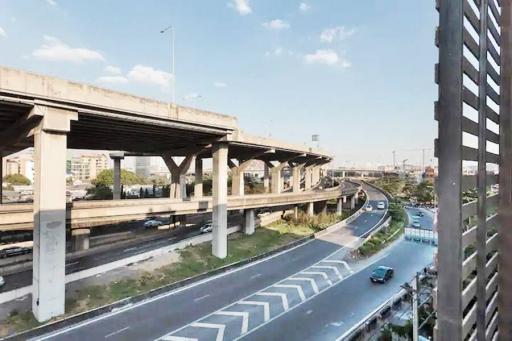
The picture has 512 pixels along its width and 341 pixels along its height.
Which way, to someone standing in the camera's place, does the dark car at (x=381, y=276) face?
facing the viewer and to the left of the viewer

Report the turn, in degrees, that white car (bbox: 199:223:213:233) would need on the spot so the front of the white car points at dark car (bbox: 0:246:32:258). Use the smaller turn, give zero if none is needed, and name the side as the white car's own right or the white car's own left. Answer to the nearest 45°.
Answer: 0° — it already faces it

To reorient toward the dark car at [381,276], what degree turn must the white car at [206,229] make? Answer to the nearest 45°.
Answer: approximately 90° to its left

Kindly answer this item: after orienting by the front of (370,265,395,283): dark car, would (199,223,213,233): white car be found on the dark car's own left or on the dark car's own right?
on the dark car's own right
